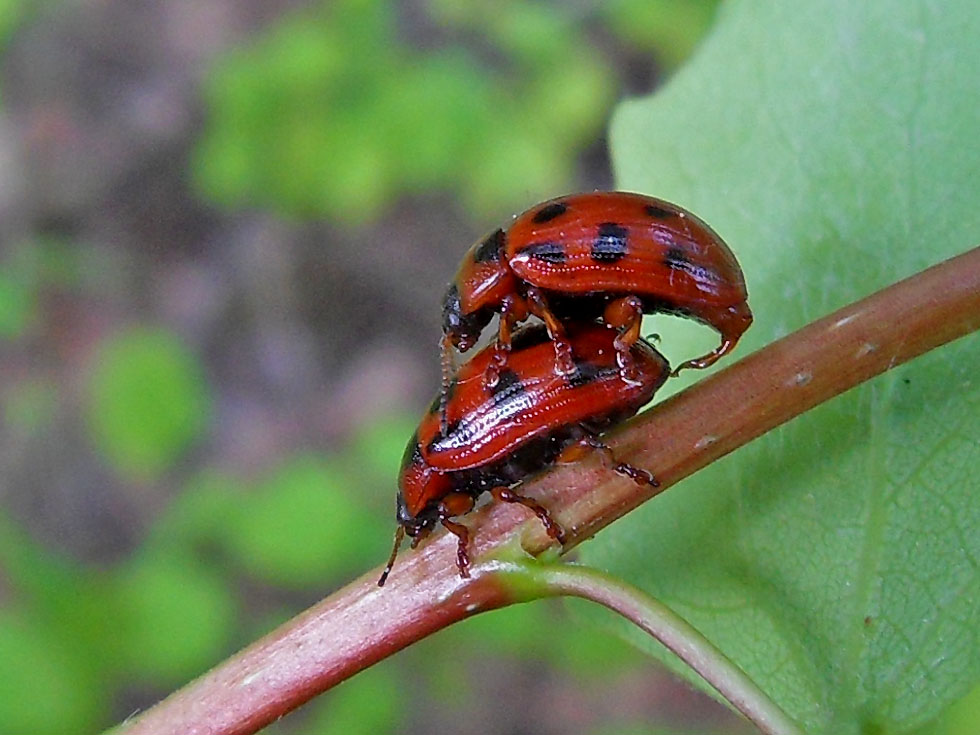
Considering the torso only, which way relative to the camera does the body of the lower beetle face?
to the viewer's left

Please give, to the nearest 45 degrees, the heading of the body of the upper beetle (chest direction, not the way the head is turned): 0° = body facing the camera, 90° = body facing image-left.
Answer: approximately 90°
